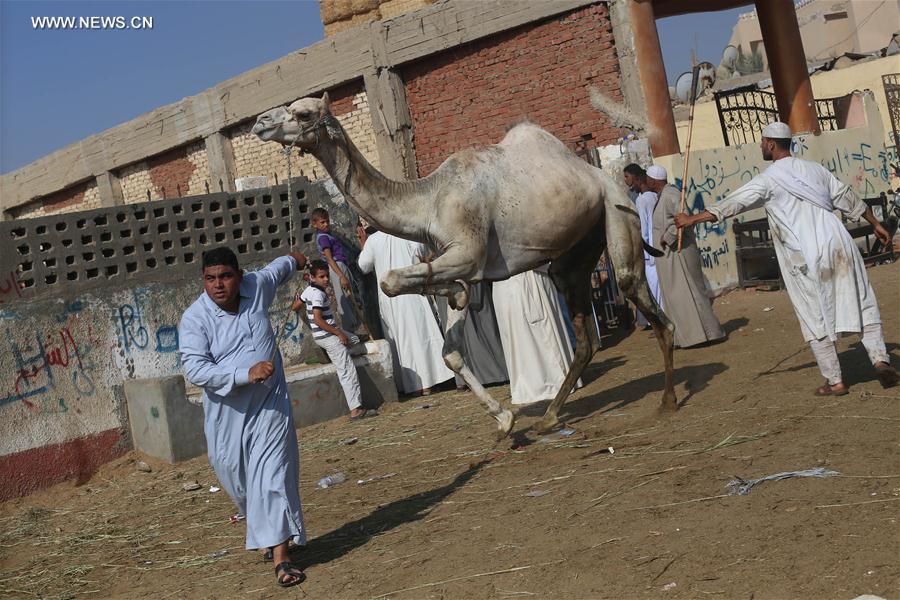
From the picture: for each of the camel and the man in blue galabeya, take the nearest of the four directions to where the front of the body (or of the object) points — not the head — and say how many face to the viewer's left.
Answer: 1

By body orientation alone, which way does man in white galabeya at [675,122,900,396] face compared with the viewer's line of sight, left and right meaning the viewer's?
facing away from the viewer and to the left of the viewer

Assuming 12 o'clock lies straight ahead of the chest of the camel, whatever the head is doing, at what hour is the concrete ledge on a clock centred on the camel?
The concrete ledge is roughly at 1 o'clock from the camel.

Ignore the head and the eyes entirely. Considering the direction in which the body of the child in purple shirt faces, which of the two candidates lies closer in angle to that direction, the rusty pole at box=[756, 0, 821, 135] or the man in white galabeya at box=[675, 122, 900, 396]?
the man in white galabeya

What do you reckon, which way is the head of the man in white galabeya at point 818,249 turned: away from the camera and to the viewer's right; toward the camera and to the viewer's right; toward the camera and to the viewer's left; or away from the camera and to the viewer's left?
away from the camera and to the viewer's left

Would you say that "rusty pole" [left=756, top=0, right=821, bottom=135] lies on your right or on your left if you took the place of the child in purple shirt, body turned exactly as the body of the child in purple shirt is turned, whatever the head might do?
on your left

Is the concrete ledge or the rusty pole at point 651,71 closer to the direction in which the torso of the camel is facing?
the concrete ledge

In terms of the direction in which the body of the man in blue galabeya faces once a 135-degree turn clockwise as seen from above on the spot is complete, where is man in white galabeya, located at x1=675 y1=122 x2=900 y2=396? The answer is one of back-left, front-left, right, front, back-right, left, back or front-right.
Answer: back-right

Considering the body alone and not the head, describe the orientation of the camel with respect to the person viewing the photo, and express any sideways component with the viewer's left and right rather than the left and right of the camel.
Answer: facing to the left of the viewer

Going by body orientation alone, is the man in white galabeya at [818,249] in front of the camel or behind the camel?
behind

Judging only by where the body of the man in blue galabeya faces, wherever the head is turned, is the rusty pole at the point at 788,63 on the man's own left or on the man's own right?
on the man's own left
